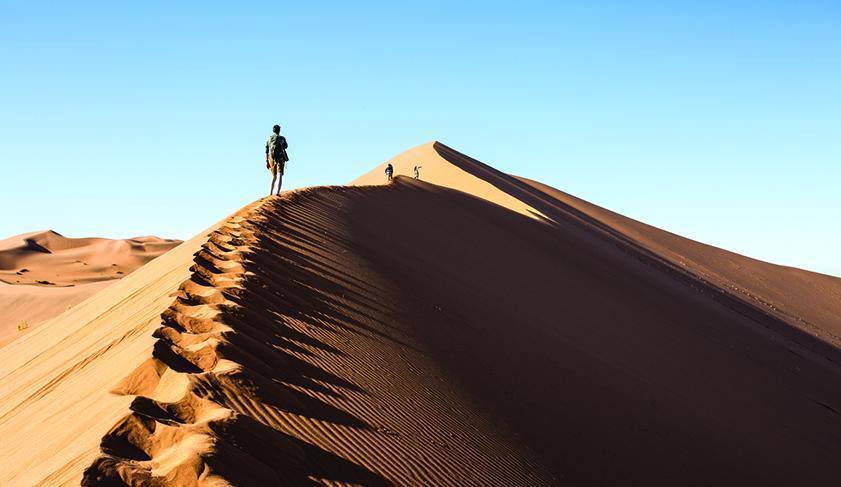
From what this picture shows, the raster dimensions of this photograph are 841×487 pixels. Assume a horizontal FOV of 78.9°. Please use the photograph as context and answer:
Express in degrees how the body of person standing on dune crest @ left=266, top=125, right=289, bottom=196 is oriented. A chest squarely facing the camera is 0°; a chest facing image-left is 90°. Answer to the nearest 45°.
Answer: approximately 180°

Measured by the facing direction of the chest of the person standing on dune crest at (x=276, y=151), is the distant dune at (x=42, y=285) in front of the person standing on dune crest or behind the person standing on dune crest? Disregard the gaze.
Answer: in front
